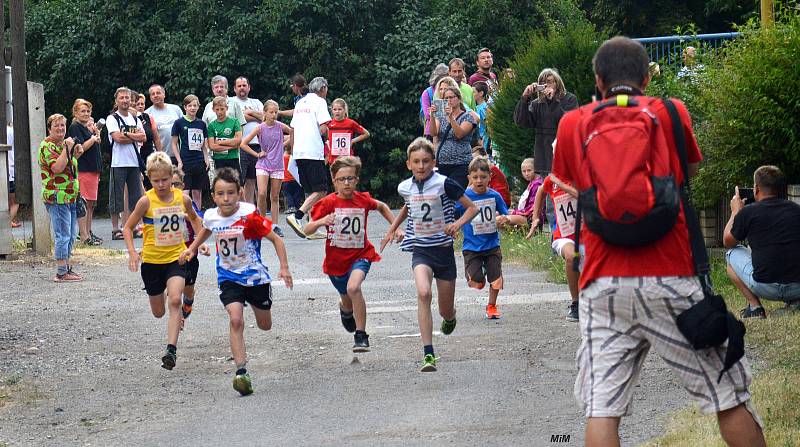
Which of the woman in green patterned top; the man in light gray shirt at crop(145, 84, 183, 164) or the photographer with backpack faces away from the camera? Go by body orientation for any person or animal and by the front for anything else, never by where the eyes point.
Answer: the photographer with backpack

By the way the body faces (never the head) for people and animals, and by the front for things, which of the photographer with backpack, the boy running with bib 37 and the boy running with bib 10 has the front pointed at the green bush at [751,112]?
the photographer with backpack

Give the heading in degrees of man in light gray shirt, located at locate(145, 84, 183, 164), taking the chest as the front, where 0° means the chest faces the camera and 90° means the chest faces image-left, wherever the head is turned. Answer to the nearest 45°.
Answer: approximately 0°

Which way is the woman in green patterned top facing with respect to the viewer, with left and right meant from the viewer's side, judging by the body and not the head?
facing the viewer and to the right of the viewer

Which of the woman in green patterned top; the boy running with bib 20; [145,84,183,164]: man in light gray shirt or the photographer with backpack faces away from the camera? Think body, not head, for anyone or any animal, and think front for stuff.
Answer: the photographer with backpack

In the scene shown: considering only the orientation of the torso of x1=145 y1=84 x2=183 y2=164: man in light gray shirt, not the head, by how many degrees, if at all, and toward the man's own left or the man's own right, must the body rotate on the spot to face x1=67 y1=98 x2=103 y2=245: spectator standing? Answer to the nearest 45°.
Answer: approximately 90° to the man's own right

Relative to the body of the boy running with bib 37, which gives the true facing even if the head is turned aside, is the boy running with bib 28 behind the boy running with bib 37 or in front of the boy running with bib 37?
behind

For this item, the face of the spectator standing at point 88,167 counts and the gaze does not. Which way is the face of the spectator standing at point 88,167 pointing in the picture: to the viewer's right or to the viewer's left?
to the viewer's right

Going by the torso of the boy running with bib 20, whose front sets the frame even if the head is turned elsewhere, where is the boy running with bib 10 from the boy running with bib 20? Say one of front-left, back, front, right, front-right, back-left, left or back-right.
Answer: back-left

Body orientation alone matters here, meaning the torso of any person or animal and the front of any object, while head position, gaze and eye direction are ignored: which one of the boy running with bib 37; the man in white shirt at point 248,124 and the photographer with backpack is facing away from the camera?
the photographer with backpack

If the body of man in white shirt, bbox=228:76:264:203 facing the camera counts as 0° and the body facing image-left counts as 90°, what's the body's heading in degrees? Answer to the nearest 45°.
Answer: approximately 0°

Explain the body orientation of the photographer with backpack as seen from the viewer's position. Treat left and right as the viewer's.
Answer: facing away from the viewer

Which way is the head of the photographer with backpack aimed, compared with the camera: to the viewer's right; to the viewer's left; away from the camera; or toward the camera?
away from the camera
